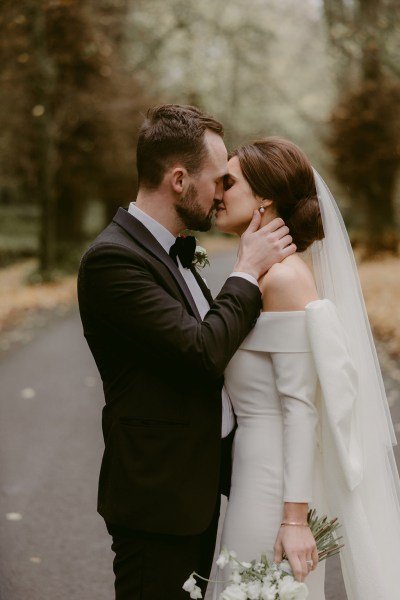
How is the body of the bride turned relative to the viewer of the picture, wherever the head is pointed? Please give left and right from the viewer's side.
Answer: facing to the left of the viewer

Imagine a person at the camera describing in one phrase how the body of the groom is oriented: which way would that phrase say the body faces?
to the viewer's right

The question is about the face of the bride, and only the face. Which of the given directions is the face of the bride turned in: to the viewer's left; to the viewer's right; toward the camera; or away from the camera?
to the viewer's left

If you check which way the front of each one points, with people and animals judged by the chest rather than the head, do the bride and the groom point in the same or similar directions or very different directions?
very different directions

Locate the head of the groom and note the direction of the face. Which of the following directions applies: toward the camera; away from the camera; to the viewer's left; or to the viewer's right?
to the viewer's right

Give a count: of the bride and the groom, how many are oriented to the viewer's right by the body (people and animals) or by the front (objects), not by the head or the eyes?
1
